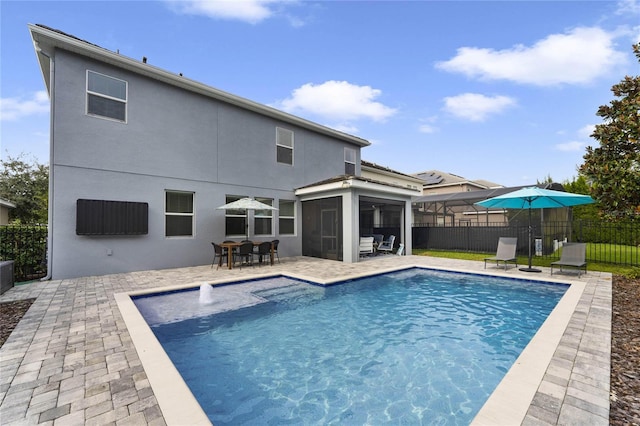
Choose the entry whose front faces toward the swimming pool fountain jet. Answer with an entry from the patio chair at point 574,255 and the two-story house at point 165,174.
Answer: the patio chair
